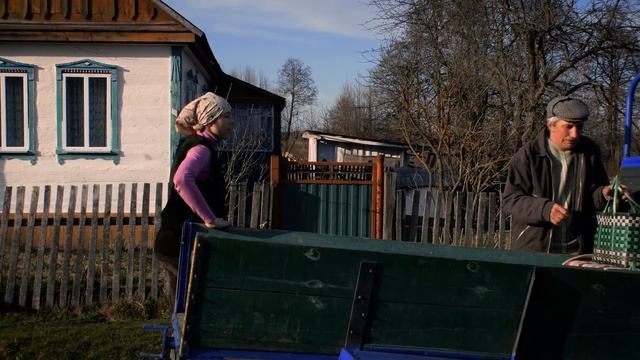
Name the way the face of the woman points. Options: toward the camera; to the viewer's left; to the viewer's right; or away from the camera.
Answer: to the viewer's right

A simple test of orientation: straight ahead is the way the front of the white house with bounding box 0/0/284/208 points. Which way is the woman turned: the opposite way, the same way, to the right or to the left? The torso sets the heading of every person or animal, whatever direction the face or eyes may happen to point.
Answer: to the left

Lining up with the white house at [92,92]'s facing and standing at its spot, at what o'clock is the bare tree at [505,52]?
The bare tree is roughly at 9 o'clock from the white house.

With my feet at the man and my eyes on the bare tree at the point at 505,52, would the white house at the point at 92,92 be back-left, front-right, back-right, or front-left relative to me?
front-left

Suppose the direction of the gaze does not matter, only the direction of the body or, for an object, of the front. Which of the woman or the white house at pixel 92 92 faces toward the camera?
the white house

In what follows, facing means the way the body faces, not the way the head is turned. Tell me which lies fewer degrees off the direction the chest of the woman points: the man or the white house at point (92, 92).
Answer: the man

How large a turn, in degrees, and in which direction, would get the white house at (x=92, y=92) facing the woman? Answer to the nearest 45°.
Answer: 0° — it already faces them

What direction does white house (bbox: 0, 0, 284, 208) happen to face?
toward the camera

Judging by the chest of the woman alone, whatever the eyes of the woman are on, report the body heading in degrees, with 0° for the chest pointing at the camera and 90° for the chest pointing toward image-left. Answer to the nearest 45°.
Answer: approximately 270°

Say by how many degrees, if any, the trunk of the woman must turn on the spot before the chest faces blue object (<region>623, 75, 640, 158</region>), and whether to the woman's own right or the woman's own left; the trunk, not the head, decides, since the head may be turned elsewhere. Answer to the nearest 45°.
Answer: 0° — they already face it

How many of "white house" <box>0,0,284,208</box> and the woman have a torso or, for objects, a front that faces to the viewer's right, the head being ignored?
1

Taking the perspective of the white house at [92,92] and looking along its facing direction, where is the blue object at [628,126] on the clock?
The blue object is roughly at 11 o'clock from the white house.
